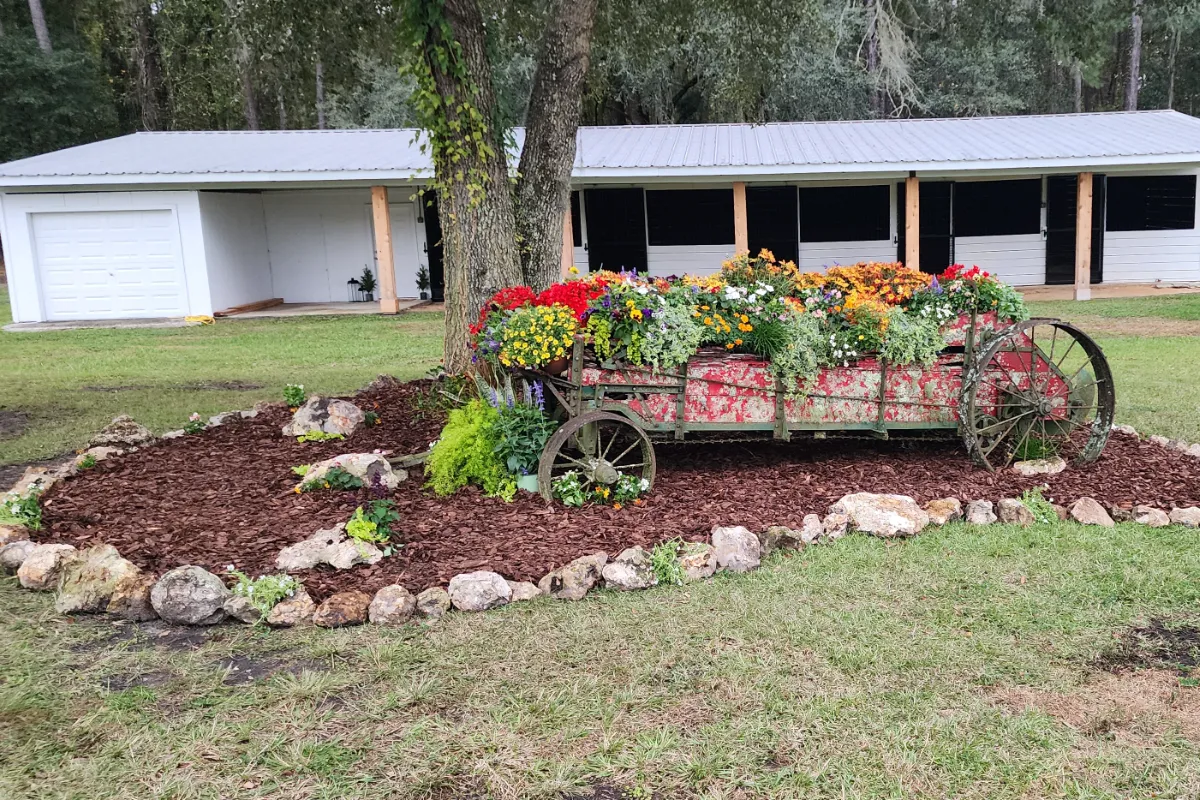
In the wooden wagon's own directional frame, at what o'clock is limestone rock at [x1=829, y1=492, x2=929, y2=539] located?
The limestone rock is roughly at 9 o'clock from the wooden wagon.

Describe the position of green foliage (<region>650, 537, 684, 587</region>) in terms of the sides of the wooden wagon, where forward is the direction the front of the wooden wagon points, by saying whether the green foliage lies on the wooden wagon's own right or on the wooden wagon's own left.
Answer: on the wooden wagon's own left

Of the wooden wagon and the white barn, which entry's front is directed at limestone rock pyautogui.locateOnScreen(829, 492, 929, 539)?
the white barn

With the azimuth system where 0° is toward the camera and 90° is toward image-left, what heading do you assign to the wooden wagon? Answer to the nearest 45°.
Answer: approximately 90°

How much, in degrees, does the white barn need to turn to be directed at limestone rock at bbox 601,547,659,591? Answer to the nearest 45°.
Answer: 0° — it already faces it

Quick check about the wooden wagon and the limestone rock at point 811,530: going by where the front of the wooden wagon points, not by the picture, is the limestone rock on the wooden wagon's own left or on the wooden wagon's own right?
on the wooden wagon's own left

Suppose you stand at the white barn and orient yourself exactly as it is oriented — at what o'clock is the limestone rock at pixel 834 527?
The limestone rock is roughly at 12 o'clock from the white barn.

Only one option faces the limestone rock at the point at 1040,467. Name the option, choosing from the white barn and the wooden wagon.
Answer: the white barn

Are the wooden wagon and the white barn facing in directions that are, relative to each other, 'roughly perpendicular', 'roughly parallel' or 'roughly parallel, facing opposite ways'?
roughly perpendicular

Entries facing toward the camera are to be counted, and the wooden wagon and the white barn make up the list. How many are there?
1

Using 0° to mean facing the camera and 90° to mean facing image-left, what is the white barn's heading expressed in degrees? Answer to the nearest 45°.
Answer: approximately 0°
